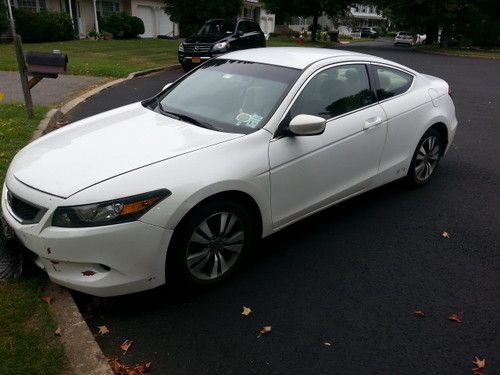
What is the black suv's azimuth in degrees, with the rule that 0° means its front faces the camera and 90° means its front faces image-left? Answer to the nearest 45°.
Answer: approximately 45°

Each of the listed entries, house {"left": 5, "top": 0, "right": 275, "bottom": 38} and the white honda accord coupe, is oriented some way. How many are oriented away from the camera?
0

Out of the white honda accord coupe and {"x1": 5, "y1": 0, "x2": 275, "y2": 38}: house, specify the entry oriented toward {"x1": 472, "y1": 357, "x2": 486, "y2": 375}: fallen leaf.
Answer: the house

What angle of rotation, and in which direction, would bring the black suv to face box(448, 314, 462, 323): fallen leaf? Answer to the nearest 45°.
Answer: approximately 45° to its left

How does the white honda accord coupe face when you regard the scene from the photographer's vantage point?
facing the viewer and to the left of the viewer

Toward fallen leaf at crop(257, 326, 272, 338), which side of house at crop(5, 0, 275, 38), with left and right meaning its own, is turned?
front

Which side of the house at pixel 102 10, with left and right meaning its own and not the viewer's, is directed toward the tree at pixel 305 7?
left

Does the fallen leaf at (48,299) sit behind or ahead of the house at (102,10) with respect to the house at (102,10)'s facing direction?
ahead

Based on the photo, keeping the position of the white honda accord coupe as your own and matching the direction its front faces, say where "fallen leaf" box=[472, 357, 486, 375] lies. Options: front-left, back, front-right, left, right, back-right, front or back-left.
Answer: left

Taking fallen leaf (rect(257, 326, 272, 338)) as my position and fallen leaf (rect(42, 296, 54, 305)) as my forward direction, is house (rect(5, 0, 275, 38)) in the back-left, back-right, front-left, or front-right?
front-right

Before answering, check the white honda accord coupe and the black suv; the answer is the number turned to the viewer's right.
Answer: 0

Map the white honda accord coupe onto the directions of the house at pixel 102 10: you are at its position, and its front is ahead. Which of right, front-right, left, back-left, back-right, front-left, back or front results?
front

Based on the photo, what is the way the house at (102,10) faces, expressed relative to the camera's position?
facing the viewer

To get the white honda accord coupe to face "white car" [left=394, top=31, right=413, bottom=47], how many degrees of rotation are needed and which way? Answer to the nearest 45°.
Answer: approximately 135° to its right

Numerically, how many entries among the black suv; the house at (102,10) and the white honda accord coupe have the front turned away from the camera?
0

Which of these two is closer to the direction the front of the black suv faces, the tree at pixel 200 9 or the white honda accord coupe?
the white honda accord coupe

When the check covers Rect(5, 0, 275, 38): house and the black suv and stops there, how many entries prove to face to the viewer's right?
0
